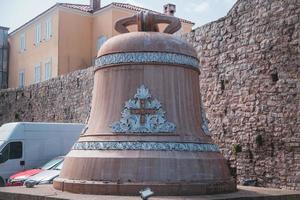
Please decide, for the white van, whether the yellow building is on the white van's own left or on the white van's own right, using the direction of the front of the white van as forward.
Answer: on the white van's own right

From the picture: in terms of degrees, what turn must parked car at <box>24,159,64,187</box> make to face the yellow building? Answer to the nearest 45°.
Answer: approximately 135° to its right

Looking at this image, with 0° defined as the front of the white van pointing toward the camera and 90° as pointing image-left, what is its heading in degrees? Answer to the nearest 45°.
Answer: approximately 90°

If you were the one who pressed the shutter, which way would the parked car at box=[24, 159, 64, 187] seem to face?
facing the viewer and to the left of the viewer

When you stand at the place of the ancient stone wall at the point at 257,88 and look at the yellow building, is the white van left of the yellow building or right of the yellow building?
left

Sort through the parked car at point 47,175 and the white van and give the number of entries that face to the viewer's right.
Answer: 0

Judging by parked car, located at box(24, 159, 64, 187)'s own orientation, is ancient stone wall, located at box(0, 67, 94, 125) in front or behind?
behind

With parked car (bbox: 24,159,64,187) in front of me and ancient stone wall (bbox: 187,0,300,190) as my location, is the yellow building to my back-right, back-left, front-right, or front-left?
front-right

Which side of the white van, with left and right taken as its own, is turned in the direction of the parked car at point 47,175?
left

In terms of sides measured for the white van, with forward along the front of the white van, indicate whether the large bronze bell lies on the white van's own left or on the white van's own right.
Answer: on the white van's own left

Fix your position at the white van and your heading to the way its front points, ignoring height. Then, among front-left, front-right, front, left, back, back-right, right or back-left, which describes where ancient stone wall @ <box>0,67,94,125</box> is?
right
